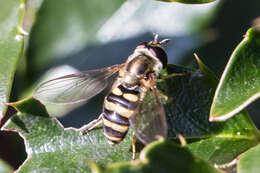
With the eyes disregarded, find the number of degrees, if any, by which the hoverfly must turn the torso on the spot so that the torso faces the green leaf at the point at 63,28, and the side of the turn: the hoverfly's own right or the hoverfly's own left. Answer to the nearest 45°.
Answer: approximately 45° to the hoverfly's own left

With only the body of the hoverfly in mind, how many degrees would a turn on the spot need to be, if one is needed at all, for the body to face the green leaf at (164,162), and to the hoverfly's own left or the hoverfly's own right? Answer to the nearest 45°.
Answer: approximately 135° to the hoverfly's own right

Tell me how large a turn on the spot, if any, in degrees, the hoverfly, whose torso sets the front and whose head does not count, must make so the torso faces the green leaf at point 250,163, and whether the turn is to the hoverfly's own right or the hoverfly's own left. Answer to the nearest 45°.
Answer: approximately 90° to the hoverfly's own right

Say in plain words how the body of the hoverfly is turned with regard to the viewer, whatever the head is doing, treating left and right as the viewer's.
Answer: facing away from the viewer and to the right of the viewer
